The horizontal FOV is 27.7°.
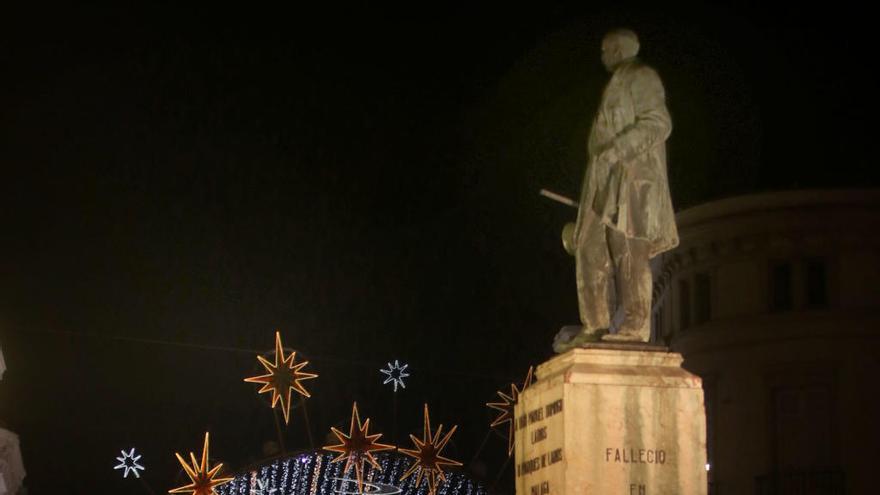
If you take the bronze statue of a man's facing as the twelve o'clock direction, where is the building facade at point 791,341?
The building facade is roughly at 5 o'clock from the bronze statue of a man.

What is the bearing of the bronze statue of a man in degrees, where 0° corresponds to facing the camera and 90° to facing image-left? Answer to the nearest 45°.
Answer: approximately 45°
